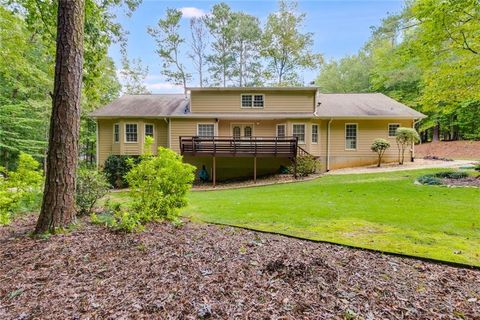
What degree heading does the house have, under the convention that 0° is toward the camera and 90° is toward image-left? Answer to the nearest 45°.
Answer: approximately 180°

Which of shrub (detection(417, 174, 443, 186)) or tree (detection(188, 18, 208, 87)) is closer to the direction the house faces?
the tree

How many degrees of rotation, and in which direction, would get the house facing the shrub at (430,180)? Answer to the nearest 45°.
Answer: approximately 135° to its right

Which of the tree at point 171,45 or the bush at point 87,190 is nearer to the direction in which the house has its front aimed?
the tree
